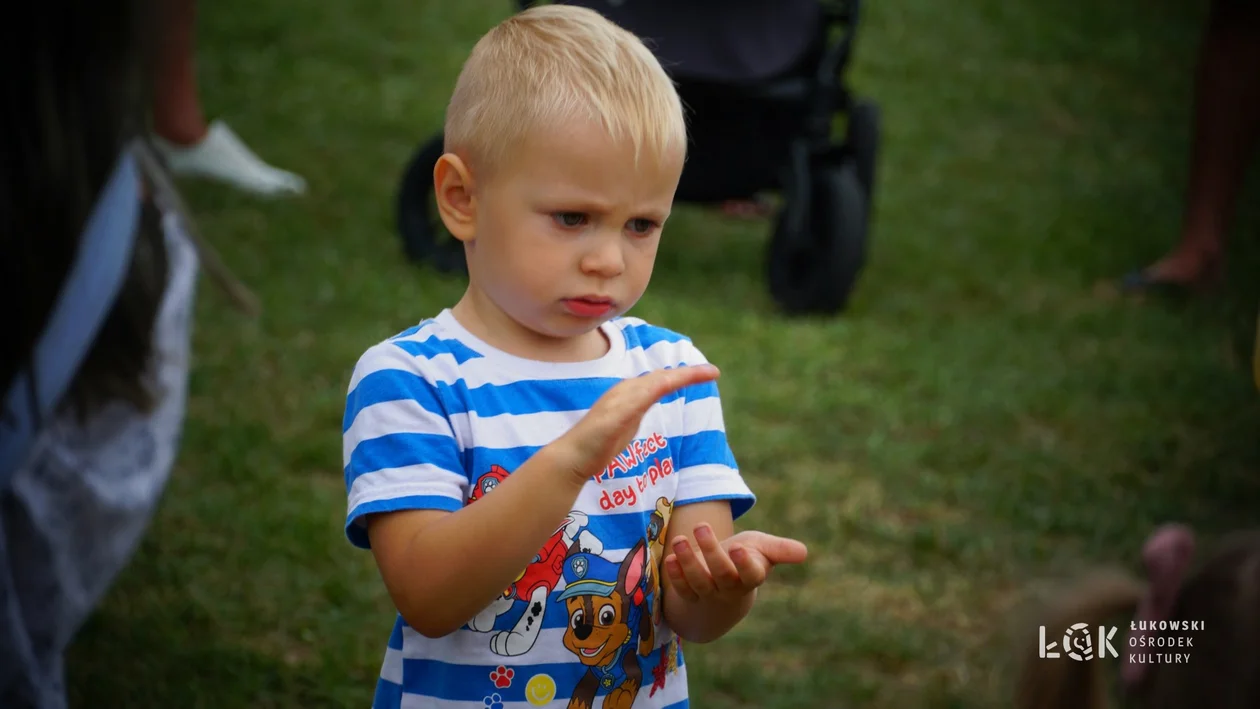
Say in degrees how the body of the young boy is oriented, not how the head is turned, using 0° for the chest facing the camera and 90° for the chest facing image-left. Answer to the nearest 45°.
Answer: approximately 315°

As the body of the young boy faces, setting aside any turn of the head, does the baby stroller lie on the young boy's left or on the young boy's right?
on the young boy's left
